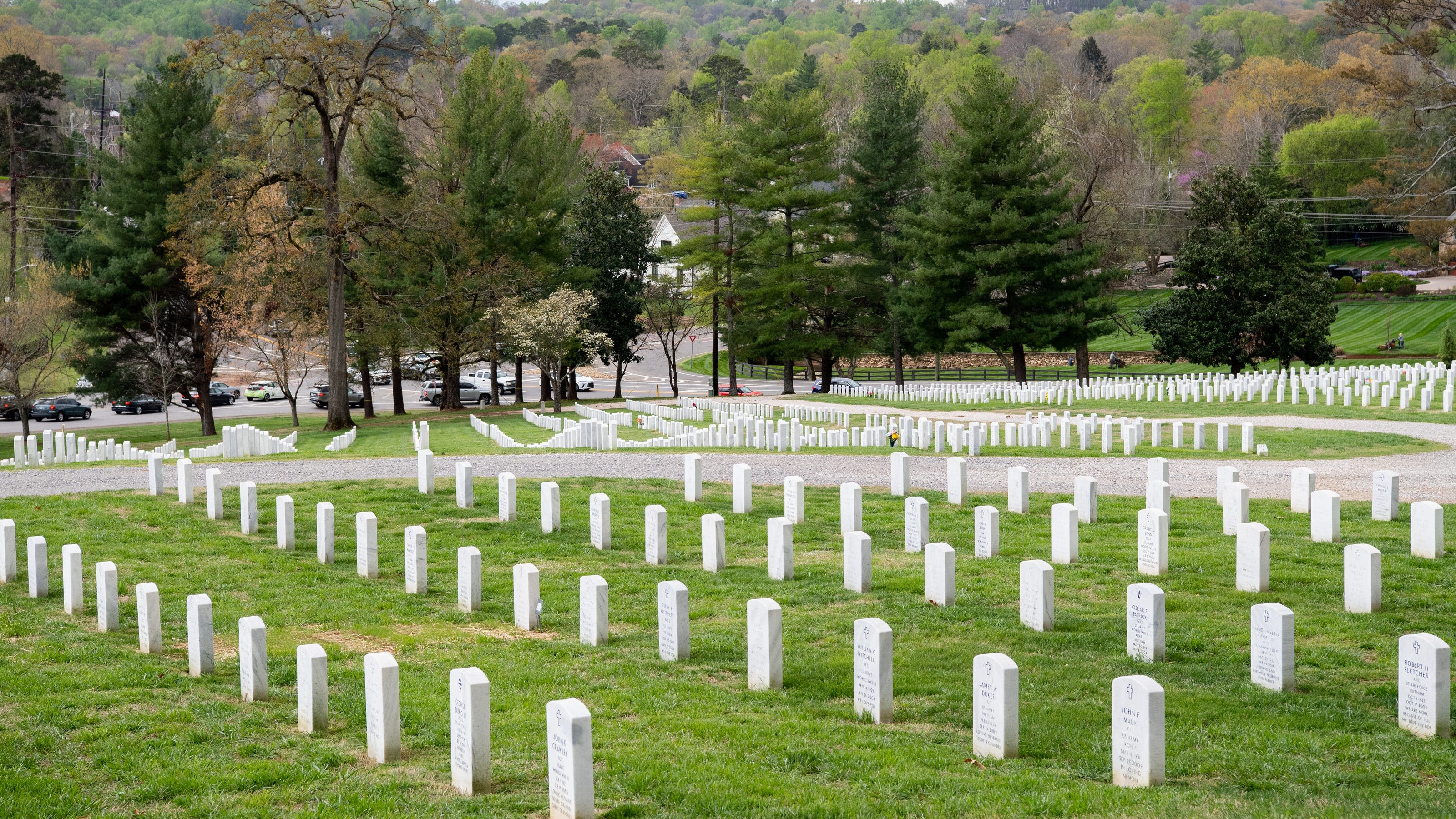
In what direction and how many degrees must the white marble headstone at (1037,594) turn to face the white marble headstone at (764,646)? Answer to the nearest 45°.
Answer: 0° — it already faces it

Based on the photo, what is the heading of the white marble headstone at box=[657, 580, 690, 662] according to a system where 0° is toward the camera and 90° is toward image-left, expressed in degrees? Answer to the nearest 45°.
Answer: approximately 45°

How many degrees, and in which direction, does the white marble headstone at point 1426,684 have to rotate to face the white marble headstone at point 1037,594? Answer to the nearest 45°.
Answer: approximately 90° to its right

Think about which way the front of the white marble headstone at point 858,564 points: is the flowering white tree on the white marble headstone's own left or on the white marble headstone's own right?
on the white marble headstone's own right

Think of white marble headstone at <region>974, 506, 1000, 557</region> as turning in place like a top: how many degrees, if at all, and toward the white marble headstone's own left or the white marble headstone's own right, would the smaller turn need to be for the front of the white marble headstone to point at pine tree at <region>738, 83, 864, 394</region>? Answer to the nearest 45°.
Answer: approximately 135° to the white marble headstone's own right

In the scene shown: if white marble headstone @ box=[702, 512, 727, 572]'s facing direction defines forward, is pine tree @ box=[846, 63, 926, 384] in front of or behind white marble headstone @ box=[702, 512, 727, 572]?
behind

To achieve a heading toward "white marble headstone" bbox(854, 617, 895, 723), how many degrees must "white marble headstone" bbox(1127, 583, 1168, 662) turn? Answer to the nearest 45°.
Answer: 0° — it already faces it

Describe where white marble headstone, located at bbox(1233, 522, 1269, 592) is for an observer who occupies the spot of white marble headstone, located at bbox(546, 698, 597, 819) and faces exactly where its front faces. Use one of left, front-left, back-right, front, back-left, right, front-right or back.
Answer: back

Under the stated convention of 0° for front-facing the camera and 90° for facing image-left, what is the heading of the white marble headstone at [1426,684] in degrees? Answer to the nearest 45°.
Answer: approximately 45°

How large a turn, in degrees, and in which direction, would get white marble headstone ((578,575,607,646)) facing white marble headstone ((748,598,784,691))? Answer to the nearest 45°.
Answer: approximately 90° to its left
